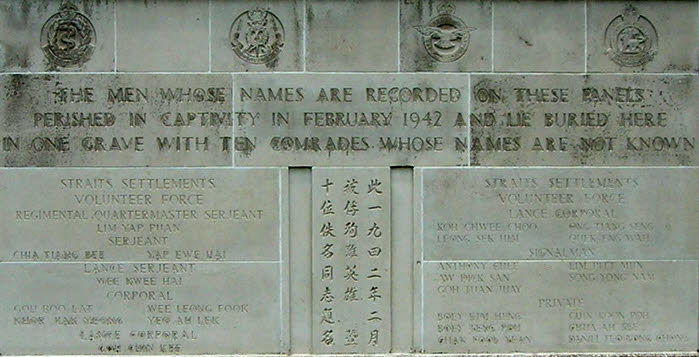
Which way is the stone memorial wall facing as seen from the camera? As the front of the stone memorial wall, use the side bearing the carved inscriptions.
toward the camera
